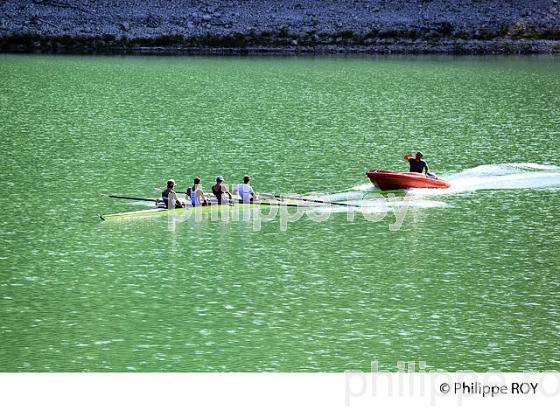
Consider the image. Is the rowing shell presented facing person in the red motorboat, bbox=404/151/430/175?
no

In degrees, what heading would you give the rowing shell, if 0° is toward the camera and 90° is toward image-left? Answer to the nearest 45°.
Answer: approximately 90°
